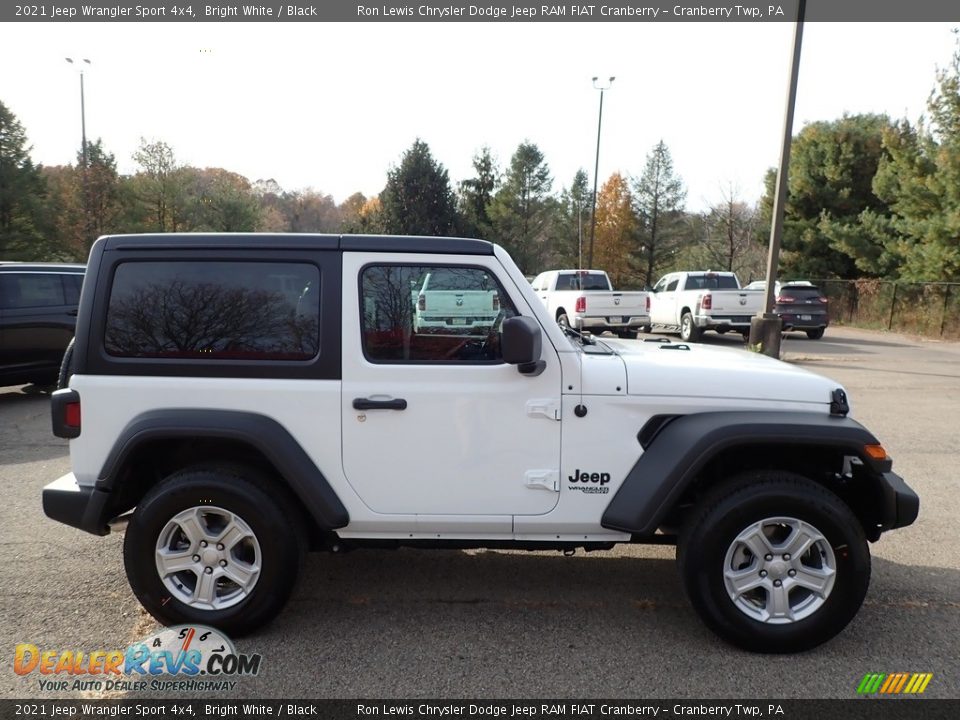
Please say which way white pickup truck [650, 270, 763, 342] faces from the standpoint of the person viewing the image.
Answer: facing away from the viewer and to the left of the viewer

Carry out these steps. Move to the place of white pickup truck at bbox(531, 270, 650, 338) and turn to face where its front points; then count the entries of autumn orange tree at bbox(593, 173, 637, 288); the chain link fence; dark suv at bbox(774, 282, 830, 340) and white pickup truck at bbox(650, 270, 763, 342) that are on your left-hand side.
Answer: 0

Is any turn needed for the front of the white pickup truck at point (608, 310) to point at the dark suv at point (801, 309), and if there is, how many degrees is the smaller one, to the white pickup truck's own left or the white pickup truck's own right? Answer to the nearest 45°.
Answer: approximately 90° to the white pickup truck's own right

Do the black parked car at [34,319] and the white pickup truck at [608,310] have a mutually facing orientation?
no

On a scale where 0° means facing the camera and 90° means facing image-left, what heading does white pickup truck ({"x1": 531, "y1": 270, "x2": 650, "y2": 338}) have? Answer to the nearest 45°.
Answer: approximately 135°

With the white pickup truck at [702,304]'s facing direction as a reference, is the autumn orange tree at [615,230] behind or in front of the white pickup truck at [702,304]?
in front

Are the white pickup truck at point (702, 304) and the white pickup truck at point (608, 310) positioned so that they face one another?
no

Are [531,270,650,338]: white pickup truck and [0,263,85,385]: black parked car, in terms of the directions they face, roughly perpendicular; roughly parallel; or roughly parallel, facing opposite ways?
roughly perpendicular

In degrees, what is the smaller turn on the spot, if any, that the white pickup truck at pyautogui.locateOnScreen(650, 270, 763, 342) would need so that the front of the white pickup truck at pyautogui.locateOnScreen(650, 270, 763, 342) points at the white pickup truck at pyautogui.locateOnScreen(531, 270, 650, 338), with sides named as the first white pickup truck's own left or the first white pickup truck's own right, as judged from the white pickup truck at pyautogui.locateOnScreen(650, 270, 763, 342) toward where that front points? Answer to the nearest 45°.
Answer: approximately 90° to the first white pickup truck's own left

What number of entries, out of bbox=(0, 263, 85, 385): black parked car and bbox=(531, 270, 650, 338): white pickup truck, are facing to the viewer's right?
0

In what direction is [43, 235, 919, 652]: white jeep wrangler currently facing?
to the viewer's right

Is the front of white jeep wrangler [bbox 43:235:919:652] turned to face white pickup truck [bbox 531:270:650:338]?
no

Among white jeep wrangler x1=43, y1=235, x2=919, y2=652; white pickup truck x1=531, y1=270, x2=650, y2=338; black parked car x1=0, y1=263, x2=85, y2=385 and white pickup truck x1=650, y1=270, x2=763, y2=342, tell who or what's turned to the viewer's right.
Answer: the white jeep wrangler

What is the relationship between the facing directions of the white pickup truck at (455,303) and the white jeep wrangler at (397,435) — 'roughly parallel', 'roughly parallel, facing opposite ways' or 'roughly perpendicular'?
roughly perpendicular

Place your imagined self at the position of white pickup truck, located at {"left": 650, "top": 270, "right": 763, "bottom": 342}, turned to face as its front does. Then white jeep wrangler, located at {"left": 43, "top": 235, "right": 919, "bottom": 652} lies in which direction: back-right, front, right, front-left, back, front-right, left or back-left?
back-left

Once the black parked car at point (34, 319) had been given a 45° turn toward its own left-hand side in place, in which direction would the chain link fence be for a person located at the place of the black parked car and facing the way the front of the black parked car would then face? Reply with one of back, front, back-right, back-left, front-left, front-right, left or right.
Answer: back-left

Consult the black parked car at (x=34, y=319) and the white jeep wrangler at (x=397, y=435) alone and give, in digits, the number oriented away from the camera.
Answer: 0

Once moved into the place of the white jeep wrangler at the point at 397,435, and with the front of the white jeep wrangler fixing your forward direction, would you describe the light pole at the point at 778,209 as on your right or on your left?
on your left

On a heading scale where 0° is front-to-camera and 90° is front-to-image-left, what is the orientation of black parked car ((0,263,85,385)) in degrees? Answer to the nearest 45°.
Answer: approximately 90°

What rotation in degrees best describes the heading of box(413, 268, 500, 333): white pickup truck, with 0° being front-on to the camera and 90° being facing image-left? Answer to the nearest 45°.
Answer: approximately 180°

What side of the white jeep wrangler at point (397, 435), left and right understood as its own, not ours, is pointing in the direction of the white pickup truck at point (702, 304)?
left

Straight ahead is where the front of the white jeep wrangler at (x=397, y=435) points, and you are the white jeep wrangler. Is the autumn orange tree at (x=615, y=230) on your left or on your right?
on your left
